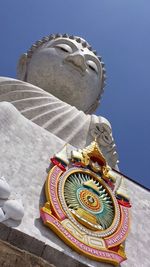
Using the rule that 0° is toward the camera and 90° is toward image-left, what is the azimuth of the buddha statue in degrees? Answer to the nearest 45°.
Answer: approximately 0°

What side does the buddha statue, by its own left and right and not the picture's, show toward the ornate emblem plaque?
front
